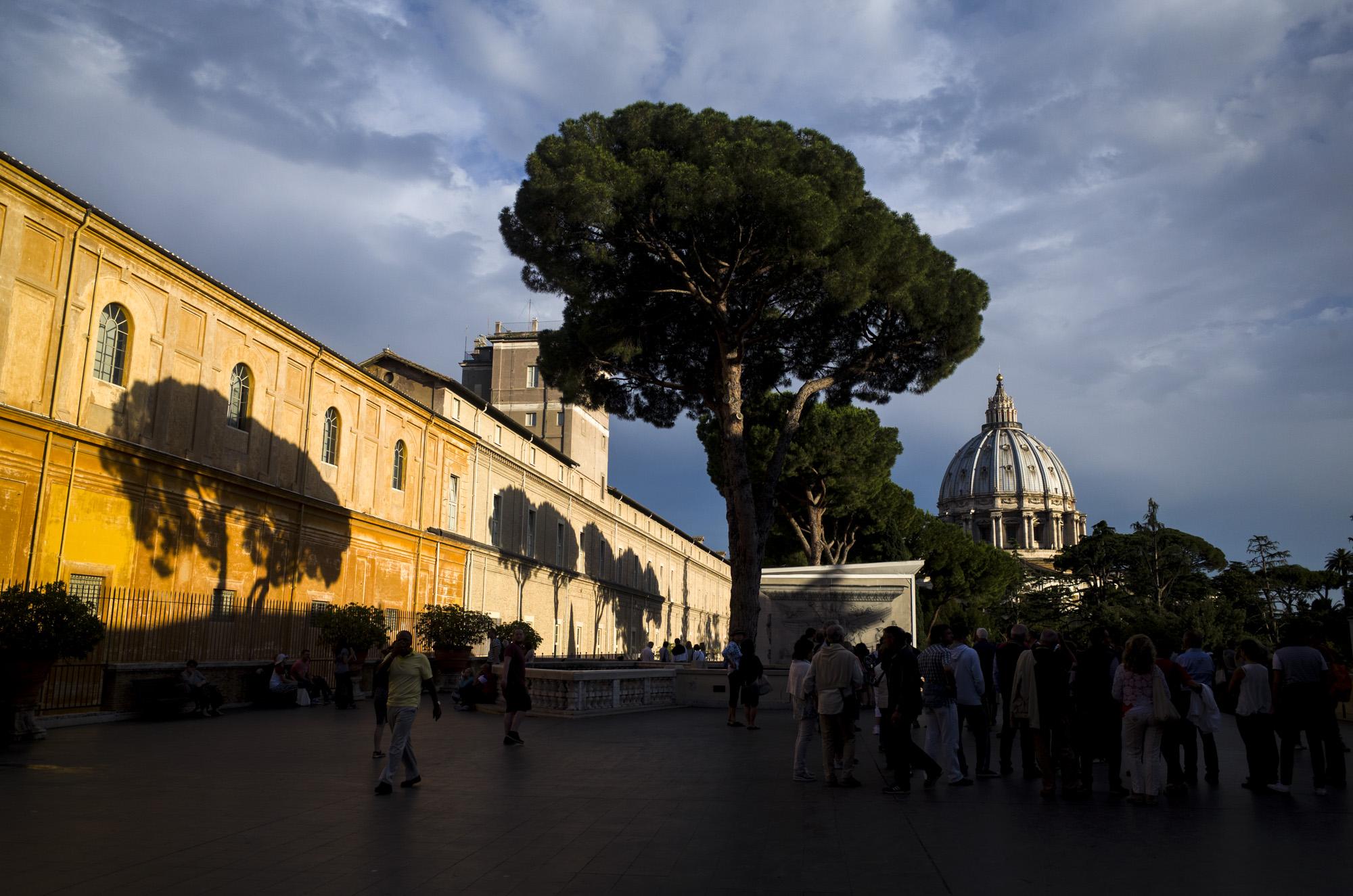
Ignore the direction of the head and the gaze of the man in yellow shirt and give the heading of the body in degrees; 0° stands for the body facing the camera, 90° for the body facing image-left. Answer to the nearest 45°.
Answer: approximately 45°

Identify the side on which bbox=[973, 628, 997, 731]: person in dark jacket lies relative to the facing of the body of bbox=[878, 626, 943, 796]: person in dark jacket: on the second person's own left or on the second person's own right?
on the second person's own right

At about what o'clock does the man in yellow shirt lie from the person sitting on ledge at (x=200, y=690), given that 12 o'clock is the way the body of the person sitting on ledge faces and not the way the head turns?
The man in yellow shirt is roughly at 1 o'clock from the person sitting on ledge.

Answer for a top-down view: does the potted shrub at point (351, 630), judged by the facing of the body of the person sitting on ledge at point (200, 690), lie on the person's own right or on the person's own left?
on the person's own left

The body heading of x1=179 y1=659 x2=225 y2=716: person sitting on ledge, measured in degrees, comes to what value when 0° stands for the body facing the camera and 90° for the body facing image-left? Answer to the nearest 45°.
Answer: approximately 315°

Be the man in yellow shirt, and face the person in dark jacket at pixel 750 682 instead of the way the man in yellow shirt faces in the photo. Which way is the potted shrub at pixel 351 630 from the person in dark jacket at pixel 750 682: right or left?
left

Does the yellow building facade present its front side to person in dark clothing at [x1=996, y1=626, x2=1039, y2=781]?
yes

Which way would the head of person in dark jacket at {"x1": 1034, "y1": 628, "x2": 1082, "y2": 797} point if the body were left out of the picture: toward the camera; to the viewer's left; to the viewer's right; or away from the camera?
away from the camera

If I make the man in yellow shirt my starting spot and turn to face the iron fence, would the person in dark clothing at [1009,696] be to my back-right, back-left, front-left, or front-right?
back-right

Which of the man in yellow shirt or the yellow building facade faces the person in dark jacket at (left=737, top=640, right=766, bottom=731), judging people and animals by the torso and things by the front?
the yellow building facade

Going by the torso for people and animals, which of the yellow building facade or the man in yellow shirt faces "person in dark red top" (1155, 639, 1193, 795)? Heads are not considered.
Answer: the yellow building facade

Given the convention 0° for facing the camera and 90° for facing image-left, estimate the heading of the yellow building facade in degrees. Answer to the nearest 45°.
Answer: approximately 315°

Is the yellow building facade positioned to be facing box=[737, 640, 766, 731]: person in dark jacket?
yes
